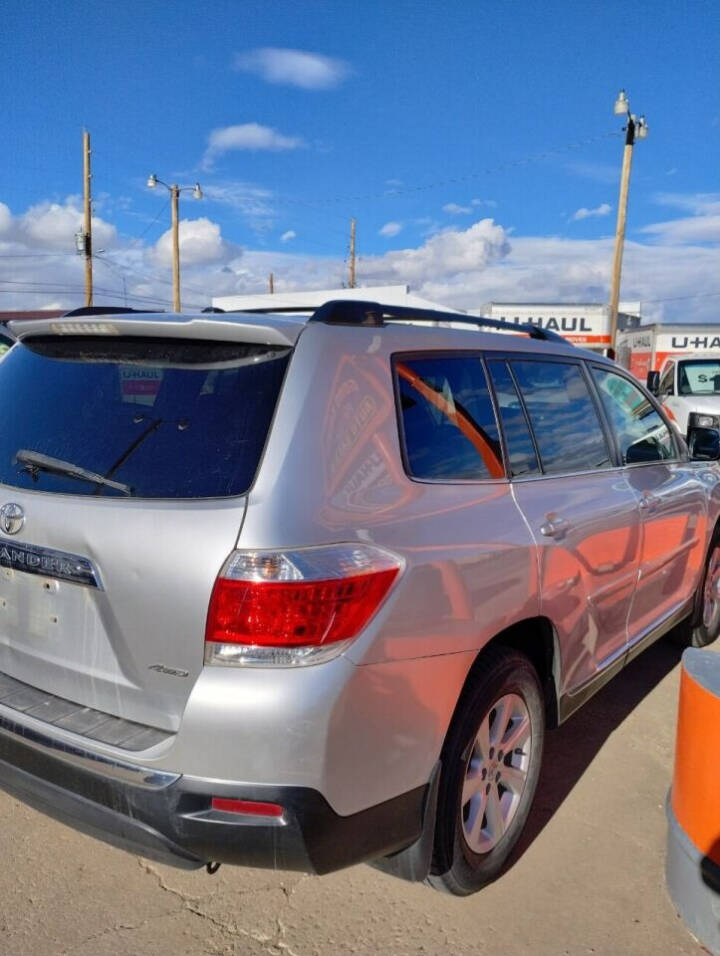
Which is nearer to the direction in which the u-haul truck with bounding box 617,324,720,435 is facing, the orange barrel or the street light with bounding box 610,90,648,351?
the orange barrel

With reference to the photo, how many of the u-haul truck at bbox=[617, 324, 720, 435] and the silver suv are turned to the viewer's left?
0

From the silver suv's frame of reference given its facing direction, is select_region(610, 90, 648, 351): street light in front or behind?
in front

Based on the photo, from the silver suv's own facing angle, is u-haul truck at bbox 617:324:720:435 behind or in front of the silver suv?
in front

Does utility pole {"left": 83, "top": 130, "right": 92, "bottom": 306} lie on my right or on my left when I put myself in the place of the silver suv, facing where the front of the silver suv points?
on my left

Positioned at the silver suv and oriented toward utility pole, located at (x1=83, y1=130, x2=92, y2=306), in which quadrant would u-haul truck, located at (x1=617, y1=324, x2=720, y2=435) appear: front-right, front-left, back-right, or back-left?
front-right

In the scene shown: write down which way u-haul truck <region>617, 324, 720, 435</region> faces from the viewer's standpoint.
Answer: facing the viewer and to the right of the viewer

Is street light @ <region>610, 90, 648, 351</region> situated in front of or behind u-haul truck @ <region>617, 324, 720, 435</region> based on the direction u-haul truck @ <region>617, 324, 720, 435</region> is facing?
behind

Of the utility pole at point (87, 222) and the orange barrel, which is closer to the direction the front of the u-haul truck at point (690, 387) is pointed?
the orange barrel

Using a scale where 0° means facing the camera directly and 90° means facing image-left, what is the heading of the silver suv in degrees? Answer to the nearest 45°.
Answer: approximately 225°

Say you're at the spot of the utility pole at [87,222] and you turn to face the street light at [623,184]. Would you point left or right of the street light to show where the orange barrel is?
right
